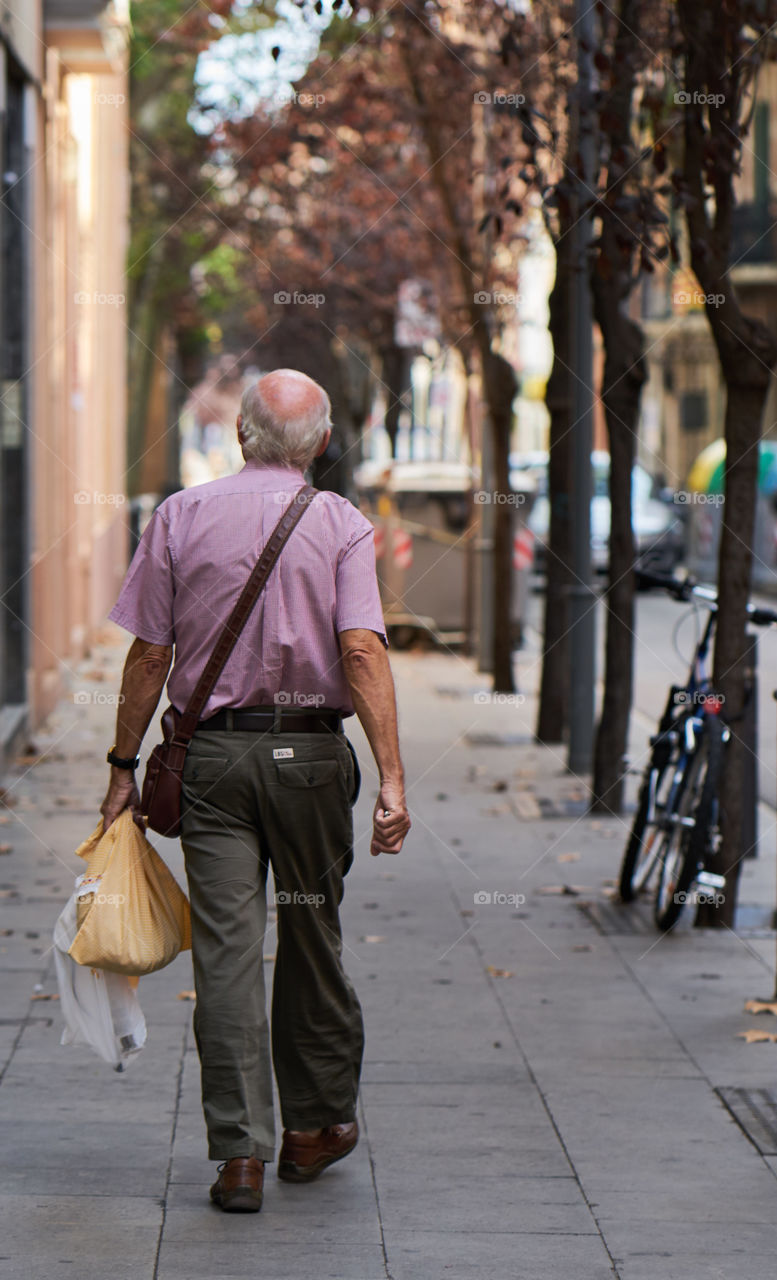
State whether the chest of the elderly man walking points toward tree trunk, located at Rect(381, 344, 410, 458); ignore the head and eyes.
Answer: yes

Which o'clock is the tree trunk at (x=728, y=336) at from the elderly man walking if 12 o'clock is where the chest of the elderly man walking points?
The tree trunk is roughly at 1 o'clock from the elderly man walking.

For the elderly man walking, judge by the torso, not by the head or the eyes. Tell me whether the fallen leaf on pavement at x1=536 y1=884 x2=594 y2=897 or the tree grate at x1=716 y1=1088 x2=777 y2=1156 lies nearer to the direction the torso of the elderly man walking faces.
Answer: the fallen leaf on pavement

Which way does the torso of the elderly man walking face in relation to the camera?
away from the camera

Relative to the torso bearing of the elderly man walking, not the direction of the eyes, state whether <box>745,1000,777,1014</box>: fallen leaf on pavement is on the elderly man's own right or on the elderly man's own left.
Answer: on the elderly man's own right

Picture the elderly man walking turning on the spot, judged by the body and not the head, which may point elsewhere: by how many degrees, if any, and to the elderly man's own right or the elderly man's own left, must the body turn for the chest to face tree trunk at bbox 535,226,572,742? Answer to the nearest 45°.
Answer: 0° — they already face it

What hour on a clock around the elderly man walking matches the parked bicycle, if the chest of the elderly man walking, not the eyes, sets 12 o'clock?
The parked bicycle is roughly at 1 o'clock from the elderly man walking.

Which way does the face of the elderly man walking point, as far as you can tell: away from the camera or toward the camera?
away from the camera
